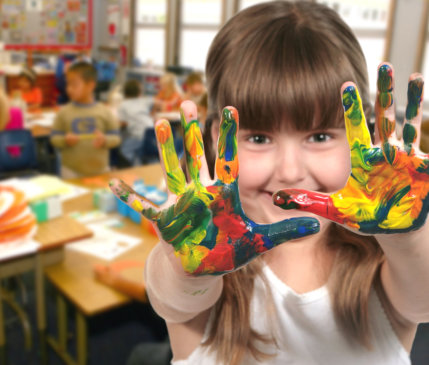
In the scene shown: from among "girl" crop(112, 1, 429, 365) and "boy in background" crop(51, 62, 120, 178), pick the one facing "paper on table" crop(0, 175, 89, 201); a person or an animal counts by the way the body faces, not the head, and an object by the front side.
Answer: the boy in background

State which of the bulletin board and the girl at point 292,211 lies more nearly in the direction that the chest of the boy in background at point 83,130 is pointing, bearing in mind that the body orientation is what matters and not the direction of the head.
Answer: the girl

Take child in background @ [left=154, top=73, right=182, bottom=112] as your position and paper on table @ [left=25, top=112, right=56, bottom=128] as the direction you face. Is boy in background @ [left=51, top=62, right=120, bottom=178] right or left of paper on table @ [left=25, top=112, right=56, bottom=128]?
left

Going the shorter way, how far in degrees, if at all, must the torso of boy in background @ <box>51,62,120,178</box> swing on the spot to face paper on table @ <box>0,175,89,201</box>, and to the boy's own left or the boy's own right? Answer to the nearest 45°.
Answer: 0° — they already face it

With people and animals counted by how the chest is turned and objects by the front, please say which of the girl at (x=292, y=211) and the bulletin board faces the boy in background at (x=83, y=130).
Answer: the bulletin board

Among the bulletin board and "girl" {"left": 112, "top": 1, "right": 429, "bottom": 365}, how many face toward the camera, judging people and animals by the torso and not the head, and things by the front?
2

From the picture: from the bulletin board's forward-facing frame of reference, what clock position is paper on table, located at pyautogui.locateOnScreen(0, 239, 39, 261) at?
The paper on table is roughly at 12 o'clock from the bulletin board.

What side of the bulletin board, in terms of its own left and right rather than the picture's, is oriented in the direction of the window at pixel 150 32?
left

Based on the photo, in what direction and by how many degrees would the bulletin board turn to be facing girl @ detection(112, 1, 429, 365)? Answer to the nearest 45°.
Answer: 0° — it already faces them

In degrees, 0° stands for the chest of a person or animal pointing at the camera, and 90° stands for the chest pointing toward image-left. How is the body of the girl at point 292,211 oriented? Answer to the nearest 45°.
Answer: approximately 0°

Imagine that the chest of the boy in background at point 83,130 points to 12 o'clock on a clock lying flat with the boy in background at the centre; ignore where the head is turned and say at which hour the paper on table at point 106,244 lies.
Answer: The paper on table is roughly at 12 o'clock from the boy in background.
